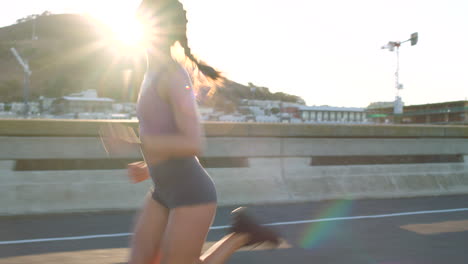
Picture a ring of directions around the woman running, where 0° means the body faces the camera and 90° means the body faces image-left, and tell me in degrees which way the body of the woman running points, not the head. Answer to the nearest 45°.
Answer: approximately 90°

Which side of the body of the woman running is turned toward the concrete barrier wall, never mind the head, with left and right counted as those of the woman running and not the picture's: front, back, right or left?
right

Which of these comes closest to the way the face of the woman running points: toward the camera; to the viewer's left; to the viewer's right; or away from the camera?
to the viewer's left
